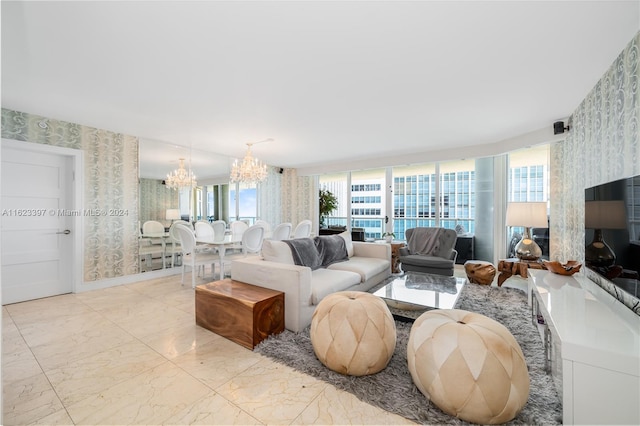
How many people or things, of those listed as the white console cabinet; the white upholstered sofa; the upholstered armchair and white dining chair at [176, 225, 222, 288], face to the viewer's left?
1

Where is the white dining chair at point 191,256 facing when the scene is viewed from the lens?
facing away from the viewer and to the right of the viewer

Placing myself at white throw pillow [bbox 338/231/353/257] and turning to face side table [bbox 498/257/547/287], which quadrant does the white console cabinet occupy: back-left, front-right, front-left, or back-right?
front-right

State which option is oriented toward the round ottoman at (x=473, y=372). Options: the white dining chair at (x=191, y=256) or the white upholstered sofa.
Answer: the white upholstered sofa

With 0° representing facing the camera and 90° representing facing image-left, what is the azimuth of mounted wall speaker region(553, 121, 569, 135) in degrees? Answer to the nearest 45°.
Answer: approximately 45°

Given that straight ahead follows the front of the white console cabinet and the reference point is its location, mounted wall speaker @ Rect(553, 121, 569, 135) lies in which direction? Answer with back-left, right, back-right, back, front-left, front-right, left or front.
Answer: right

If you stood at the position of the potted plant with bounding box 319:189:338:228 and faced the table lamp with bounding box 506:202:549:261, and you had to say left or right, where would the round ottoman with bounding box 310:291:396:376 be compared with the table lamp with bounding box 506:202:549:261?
right

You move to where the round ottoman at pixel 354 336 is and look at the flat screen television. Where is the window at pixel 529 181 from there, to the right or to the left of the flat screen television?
left

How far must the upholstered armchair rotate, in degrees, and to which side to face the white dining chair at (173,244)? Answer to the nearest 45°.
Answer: approximately 90° to its right

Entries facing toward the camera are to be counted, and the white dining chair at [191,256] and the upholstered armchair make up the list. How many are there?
1

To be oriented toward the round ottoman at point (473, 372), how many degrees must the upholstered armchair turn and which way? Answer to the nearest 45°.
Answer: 0° — it already faces it

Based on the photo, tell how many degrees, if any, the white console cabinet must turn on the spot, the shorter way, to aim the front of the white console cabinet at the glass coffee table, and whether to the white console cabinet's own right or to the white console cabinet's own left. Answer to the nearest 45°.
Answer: approximately 45° to the white console cabinet's own right

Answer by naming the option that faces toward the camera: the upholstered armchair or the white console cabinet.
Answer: the upholstered armchair

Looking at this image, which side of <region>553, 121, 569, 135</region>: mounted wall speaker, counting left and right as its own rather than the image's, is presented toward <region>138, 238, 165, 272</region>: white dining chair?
front

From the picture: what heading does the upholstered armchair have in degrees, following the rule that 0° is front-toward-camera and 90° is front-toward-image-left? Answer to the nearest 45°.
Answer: approximately 0°

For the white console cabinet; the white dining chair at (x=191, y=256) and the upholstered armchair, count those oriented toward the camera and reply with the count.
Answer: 1

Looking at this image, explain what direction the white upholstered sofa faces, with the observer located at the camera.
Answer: facing the viewer and to the right of the viewer

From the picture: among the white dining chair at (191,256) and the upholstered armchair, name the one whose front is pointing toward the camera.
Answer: the upholstered armchair

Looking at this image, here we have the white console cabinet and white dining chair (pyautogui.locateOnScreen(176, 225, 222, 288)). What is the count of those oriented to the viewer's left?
1

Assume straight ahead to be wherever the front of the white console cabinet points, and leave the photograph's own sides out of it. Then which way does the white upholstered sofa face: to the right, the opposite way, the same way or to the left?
the opposite way
